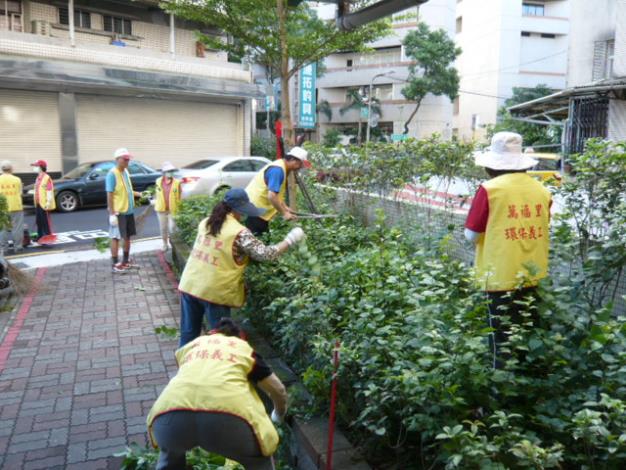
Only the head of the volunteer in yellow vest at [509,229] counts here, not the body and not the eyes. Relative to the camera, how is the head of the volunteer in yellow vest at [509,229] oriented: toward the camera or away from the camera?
away from the camera

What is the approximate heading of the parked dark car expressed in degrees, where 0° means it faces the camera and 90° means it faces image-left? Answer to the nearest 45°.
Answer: approximately 45°

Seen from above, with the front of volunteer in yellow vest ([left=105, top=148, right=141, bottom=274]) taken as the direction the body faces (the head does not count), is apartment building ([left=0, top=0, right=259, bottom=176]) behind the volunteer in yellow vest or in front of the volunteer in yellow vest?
behind

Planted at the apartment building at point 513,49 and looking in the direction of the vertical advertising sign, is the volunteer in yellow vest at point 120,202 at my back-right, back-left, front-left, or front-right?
front-left

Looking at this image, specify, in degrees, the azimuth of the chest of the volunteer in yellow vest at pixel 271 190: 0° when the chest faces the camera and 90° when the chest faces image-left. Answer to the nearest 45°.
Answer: approximately 270°

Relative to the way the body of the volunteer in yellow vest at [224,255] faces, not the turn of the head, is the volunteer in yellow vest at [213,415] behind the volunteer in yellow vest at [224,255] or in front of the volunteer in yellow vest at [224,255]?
behind

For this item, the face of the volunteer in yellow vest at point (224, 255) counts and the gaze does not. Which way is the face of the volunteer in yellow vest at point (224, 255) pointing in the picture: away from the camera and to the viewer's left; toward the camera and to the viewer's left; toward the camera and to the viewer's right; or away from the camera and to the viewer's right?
away from the camera and to the viewer's right

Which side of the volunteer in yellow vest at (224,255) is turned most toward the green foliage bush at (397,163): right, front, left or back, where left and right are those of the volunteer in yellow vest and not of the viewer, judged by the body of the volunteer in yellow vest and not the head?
front

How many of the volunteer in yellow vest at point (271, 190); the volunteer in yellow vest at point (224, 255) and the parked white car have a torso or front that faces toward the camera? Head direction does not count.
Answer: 0

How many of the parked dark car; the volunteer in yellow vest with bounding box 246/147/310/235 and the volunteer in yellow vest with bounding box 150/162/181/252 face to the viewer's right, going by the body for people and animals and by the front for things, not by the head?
1
